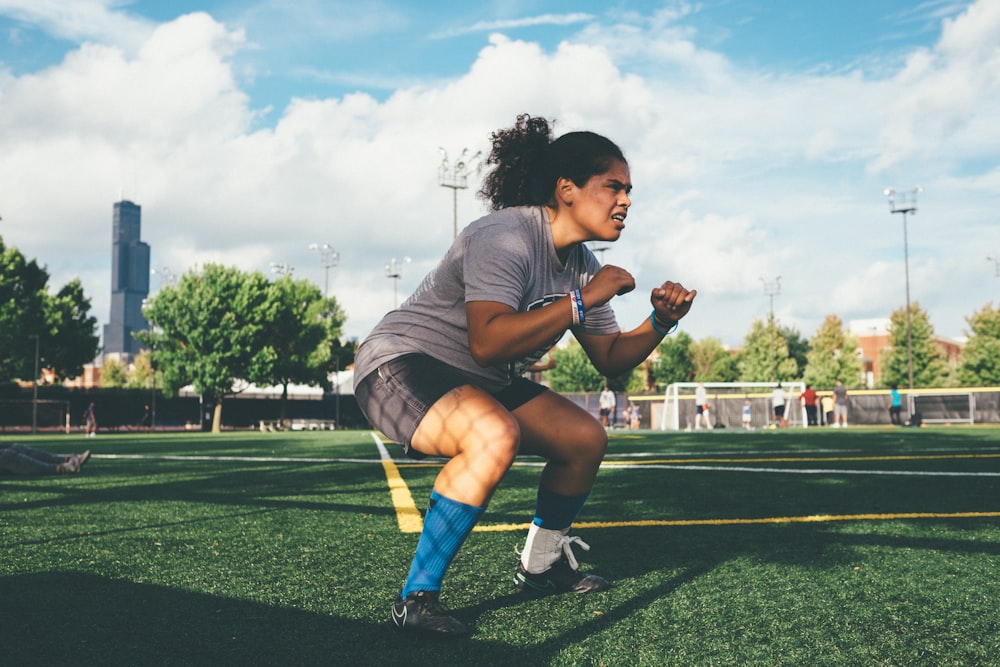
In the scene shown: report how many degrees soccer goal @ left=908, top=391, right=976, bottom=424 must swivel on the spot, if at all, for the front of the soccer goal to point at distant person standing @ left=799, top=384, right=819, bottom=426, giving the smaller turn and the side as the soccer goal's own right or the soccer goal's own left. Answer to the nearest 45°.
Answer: approximately 45° to the soccer goal's own right

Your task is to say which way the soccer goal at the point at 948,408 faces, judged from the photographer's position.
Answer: facing the viewer

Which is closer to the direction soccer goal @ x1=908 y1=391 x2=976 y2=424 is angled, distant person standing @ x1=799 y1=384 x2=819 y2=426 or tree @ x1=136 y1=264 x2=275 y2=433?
the distant person standing

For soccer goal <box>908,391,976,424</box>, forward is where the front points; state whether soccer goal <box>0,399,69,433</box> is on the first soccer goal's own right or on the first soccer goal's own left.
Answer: on the first soccer goal's own right

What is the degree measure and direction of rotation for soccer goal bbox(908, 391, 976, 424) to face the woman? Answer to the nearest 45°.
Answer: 0° — it already faces them

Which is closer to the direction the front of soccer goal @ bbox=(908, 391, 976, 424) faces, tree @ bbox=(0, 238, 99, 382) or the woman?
the woman
